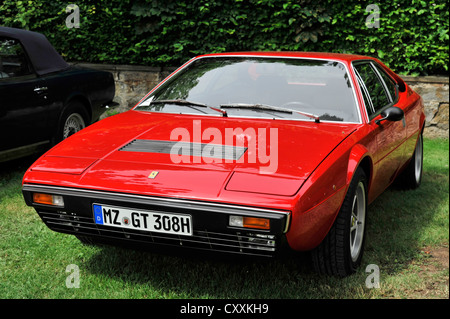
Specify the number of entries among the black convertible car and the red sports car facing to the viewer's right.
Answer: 0

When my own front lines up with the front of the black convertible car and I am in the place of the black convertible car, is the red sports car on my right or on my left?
on my left

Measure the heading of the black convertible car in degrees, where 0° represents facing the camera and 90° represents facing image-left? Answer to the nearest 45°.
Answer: approximately 45°

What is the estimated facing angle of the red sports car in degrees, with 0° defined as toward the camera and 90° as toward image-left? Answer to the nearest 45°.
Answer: approximately 45°

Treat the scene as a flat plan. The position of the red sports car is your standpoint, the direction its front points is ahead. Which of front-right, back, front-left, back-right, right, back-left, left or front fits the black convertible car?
right
